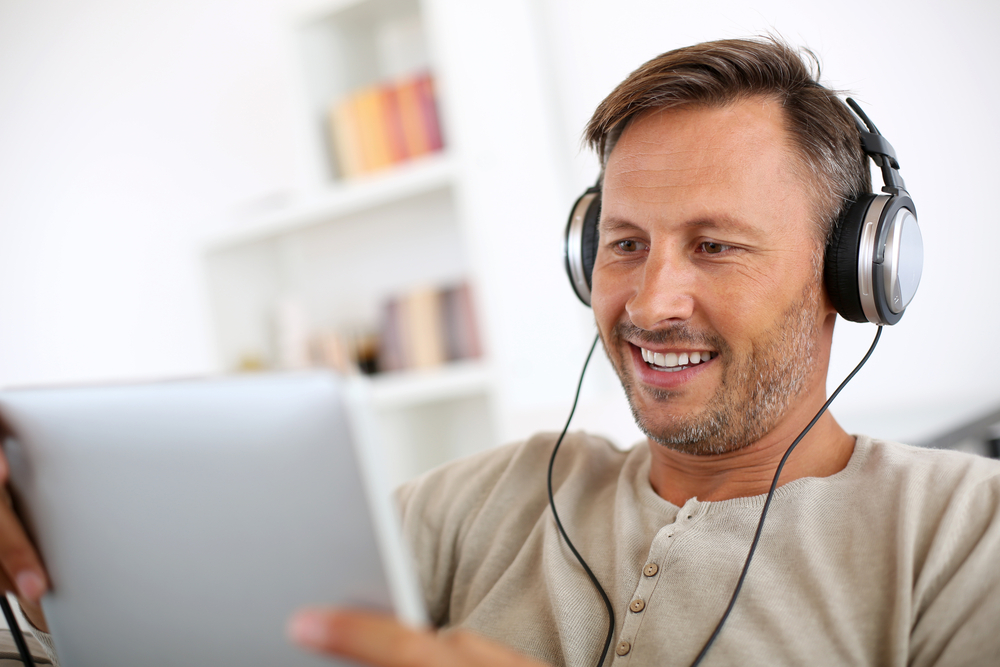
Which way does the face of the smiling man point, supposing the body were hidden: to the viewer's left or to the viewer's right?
to the viewer's left

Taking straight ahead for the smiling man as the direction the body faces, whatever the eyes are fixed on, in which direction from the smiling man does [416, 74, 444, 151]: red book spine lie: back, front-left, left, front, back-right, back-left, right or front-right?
back-right

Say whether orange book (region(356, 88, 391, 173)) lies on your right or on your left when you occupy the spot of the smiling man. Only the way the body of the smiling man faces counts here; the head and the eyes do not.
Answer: on your right

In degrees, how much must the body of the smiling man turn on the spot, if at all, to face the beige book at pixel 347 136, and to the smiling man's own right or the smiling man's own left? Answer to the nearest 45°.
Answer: approximately 135° to the smiling man's own right

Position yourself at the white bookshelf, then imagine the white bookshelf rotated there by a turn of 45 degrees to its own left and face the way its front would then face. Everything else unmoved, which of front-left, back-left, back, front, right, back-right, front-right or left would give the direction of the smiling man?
front-right

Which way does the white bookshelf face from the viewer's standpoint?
toward the camera

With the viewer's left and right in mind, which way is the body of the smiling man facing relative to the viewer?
facing the viewer and to the left of the viewer
